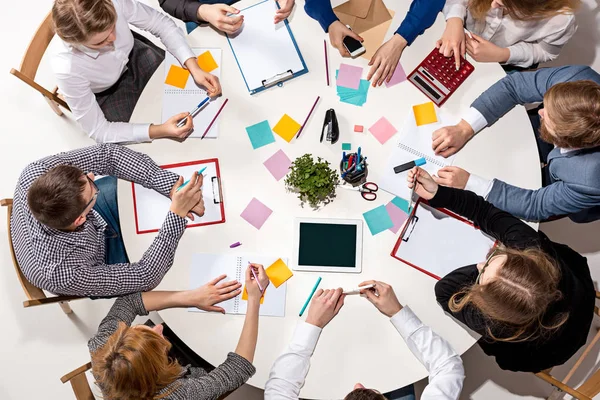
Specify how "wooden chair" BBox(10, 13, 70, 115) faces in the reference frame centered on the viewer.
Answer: facing to the right of the viewer

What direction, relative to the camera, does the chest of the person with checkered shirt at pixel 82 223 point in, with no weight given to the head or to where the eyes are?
to the viewer's right

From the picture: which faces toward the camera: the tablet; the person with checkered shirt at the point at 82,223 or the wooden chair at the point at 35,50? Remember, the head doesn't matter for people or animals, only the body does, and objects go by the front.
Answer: the tablet

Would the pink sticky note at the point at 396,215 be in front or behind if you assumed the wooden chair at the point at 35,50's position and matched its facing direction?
in front

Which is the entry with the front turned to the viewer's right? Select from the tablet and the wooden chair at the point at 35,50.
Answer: the wooden chair

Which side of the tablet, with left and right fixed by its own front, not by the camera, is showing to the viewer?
front

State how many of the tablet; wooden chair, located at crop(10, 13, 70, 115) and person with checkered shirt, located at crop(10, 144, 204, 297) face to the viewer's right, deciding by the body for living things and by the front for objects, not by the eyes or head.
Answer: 2

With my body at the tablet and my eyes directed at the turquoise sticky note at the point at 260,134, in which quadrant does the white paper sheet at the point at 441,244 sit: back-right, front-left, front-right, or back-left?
back-right

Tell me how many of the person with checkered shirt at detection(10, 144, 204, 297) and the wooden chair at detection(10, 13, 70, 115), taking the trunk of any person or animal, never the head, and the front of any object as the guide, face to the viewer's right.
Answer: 2

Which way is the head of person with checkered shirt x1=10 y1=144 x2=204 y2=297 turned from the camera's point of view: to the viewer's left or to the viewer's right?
to the viewer's right
